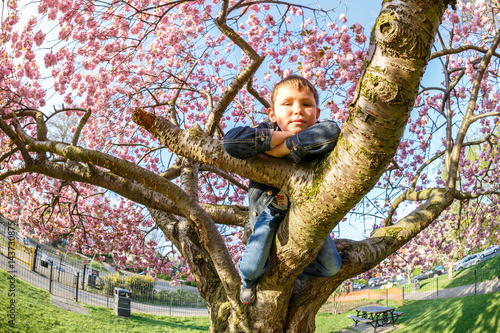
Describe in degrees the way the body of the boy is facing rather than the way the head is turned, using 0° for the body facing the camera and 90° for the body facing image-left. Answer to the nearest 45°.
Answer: approximately 0°

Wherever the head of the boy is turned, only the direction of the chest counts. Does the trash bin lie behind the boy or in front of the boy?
behind

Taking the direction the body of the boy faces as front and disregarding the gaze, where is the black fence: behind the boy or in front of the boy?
behind
